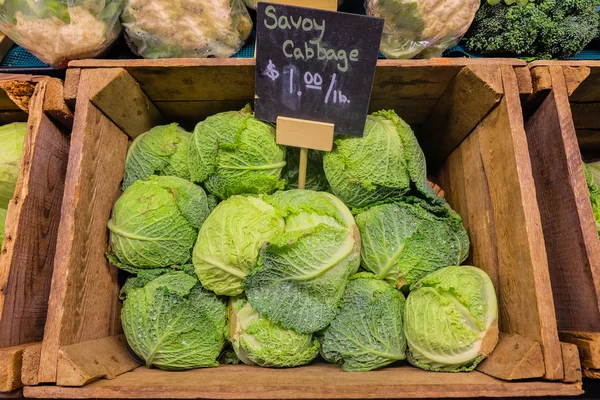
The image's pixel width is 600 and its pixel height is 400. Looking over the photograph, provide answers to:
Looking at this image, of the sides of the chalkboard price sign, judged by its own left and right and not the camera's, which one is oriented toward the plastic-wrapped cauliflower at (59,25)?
right

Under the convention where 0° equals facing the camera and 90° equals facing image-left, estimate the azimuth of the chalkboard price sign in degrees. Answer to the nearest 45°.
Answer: approximately 0°

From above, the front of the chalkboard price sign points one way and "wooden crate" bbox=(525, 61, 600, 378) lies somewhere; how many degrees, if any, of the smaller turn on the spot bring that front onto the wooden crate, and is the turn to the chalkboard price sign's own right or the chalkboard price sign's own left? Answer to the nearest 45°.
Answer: approximately 90° to the chalkboard price sign's own left

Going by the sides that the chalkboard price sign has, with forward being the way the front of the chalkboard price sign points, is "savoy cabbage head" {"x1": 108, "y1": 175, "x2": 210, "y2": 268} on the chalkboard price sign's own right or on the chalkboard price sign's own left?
on the chalkboard price sign's own right

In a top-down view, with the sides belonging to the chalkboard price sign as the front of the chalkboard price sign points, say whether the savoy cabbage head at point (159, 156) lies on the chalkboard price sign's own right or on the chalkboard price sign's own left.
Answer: on the chalkboard price sign's own right

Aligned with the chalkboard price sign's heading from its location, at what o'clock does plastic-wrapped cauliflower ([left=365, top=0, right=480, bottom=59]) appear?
The plastic-wrapped cauliflower is roughly at 8 o'clock from the chalkboard price sign.

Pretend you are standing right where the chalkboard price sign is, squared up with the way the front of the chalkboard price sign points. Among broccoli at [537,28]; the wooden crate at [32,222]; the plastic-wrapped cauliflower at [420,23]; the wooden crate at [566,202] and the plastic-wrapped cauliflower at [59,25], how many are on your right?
2

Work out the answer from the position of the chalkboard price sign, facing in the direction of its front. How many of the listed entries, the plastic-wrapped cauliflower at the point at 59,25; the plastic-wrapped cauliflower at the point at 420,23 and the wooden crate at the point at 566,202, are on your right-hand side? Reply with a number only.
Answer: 1
